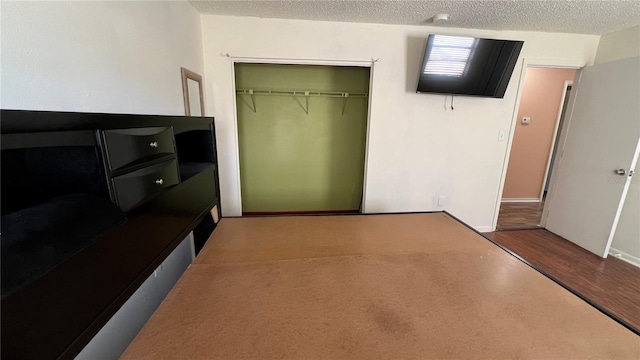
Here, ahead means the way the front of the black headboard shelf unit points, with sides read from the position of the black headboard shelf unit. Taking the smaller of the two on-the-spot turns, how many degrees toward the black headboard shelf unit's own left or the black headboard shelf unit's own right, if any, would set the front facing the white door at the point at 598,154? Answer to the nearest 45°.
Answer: approximately 45° to the black headboard shelf unit's own left

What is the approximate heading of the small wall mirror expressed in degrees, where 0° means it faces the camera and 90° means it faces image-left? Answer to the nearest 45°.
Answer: approximately 315°
